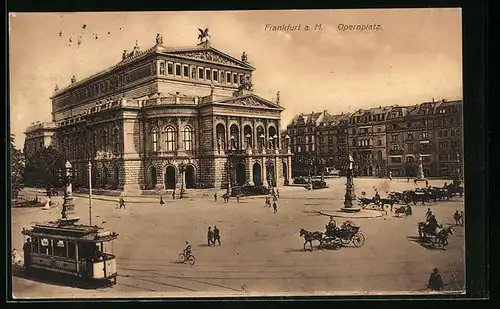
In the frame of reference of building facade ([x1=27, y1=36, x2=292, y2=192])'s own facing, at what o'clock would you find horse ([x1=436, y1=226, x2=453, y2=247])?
The horse is roughly at 11 o'clock from the building facade.

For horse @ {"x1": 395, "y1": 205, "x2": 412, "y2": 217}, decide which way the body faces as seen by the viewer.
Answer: to the viewer's left

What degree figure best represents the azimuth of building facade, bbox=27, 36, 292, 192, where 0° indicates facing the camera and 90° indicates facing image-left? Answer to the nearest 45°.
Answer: approximately 315°

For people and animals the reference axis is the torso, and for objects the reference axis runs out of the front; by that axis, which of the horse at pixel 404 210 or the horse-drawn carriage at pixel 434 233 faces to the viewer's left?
the horse
